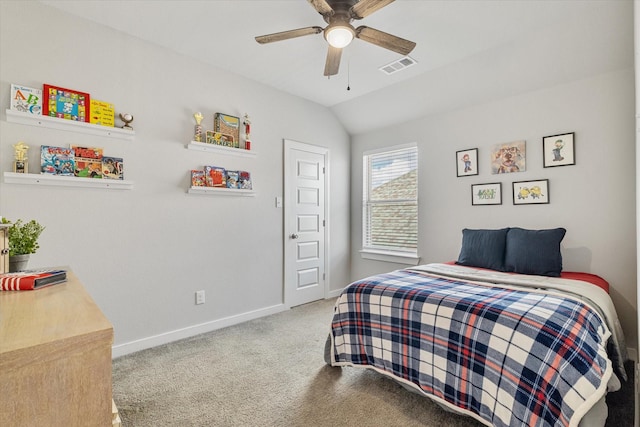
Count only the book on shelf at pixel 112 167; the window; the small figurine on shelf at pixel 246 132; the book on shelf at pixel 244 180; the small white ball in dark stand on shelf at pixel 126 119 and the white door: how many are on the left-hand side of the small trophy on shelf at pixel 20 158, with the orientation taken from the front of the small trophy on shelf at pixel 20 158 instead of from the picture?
6

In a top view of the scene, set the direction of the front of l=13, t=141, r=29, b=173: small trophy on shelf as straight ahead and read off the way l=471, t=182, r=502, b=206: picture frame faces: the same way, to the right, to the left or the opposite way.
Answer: to the right

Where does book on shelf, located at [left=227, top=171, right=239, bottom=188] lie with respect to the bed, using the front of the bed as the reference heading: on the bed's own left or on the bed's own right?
on the bed's own right

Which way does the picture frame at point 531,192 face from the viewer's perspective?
toward the camera

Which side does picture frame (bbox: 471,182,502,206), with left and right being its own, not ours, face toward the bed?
front

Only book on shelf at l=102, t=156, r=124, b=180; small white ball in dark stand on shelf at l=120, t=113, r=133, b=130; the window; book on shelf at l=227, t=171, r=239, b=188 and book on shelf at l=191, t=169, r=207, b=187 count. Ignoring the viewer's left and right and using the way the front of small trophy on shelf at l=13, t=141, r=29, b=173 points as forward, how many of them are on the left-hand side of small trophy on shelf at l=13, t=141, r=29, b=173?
5

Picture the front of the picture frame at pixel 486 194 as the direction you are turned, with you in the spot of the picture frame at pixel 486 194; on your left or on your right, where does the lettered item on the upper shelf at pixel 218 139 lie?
on your right

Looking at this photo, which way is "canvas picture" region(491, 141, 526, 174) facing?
toward the camera

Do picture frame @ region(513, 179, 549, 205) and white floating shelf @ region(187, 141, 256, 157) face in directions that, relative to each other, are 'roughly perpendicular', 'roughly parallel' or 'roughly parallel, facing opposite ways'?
roughly perpendicular

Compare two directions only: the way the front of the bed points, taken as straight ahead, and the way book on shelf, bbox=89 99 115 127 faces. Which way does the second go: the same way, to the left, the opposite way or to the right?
to the left

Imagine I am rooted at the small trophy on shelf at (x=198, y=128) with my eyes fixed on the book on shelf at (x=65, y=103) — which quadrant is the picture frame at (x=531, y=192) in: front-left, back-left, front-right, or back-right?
back-left

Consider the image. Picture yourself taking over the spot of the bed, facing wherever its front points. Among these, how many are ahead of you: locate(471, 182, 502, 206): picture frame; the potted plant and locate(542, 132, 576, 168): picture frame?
1
